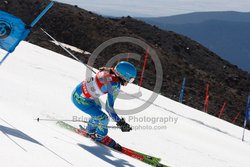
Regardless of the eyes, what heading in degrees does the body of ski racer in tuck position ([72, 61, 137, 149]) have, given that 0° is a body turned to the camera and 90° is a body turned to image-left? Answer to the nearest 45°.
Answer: approximately 270°
